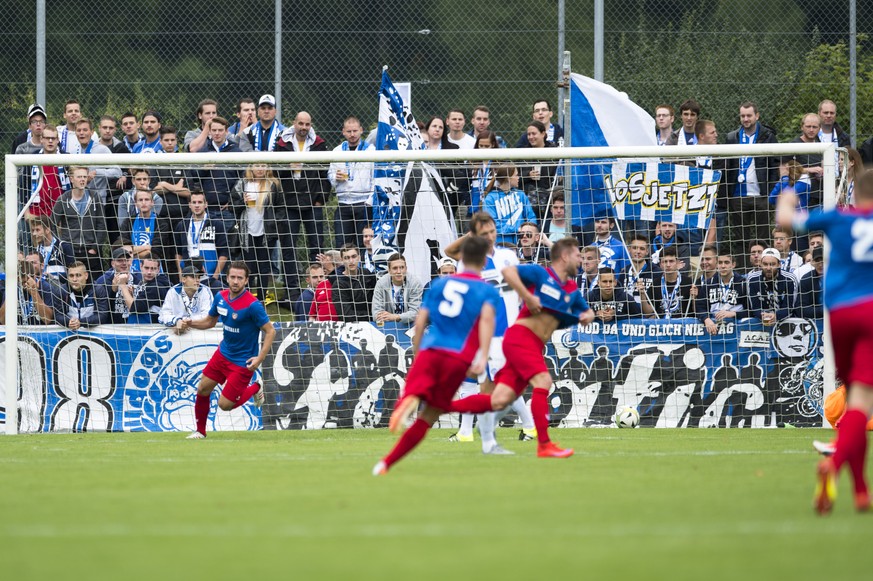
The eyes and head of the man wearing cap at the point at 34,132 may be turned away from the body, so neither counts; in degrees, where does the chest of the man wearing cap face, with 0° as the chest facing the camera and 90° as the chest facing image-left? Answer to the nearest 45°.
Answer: approximately 0°

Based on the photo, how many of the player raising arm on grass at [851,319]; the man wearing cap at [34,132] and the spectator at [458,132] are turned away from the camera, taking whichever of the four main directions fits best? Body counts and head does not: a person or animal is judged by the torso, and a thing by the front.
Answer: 1

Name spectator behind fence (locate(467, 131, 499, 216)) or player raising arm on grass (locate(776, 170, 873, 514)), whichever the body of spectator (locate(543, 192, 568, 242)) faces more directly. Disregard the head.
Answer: the player raising arm on grass

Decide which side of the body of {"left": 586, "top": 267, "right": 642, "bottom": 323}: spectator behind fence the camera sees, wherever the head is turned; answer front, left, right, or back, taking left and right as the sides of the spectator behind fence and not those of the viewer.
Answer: front

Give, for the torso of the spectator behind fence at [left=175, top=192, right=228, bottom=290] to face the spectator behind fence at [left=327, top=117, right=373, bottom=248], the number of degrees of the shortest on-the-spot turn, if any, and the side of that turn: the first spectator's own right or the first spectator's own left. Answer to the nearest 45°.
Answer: approximately 90° to the first spectator's own left

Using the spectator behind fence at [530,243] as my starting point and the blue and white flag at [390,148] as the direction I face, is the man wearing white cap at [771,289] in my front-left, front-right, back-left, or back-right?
back-right

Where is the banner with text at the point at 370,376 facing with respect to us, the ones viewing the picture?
facing the viewer

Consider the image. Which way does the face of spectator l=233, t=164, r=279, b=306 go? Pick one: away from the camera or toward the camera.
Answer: toward the camera

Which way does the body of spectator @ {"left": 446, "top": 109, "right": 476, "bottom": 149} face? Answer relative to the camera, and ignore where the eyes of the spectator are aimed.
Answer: toward the camera

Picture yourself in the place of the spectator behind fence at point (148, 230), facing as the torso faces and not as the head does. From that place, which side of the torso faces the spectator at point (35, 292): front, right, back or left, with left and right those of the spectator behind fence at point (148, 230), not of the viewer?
right

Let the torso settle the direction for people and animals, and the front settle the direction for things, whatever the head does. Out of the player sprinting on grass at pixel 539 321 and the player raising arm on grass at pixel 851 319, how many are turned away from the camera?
1

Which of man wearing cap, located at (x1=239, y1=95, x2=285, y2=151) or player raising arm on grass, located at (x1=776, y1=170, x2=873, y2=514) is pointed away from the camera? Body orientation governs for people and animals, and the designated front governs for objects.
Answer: the player raising arm on grass

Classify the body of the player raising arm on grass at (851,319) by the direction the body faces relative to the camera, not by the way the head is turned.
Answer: away from the camera

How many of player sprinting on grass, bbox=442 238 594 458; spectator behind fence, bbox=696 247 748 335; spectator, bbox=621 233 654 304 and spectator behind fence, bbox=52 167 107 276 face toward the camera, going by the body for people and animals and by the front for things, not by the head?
3

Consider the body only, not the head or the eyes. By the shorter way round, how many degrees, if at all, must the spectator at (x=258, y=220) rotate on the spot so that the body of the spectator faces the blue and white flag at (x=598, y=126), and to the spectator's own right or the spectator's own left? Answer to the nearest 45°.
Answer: approximately 90° to the spectator's own left
